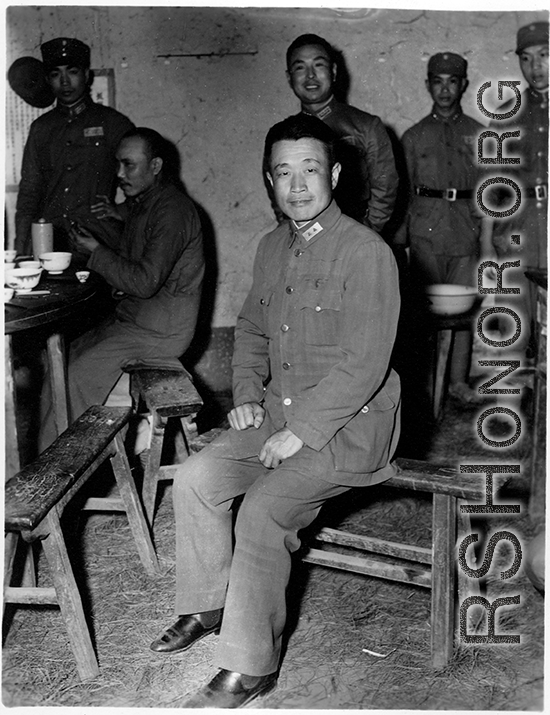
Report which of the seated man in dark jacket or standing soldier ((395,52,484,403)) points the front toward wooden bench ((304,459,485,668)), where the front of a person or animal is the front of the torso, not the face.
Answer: the standing soldier

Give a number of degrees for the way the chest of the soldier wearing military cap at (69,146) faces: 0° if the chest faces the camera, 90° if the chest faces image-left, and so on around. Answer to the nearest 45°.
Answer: approximately 0°

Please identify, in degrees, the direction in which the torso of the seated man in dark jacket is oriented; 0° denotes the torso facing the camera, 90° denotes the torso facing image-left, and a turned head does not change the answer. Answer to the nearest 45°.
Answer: approximately 90°

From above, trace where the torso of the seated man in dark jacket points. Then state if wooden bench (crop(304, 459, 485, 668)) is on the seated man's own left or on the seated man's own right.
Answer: on the seated man's own left

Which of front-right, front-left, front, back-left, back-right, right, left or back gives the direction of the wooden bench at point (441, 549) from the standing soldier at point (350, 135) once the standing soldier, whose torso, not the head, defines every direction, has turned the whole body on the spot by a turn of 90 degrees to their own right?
back-left

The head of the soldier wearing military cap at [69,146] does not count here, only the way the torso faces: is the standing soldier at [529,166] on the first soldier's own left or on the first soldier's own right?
on the first soldier's own left

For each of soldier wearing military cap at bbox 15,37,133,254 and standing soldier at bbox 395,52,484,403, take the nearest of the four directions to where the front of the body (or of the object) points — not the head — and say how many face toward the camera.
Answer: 2

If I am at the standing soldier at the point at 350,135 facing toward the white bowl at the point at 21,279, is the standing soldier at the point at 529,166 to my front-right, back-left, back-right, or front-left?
back-left

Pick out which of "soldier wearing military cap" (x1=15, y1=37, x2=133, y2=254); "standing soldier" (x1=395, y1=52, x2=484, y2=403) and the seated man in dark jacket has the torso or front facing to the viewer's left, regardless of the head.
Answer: the seated man in dark jacket

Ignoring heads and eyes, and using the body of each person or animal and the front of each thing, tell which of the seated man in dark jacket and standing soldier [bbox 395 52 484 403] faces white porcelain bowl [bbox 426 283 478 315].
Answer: the standing soldier

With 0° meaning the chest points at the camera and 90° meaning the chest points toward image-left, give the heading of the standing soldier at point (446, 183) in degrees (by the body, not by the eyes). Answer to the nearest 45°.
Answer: approximately 0°
